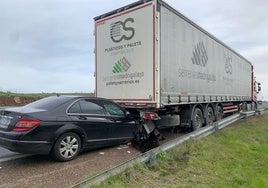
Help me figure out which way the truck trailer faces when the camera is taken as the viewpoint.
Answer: facing away from the viewer and to the right of the viewer

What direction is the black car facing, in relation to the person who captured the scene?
facing away from the viewer and to the right of the viewer

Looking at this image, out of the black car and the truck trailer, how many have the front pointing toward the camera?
0

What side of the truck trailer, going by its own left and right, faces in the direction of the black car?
back

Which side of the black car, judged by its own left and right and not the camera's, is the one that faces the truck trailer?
front

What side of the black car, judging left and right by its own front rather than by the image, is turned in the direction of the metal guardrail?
right

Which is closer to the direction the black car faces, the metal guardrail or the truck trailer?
the truck trailer
